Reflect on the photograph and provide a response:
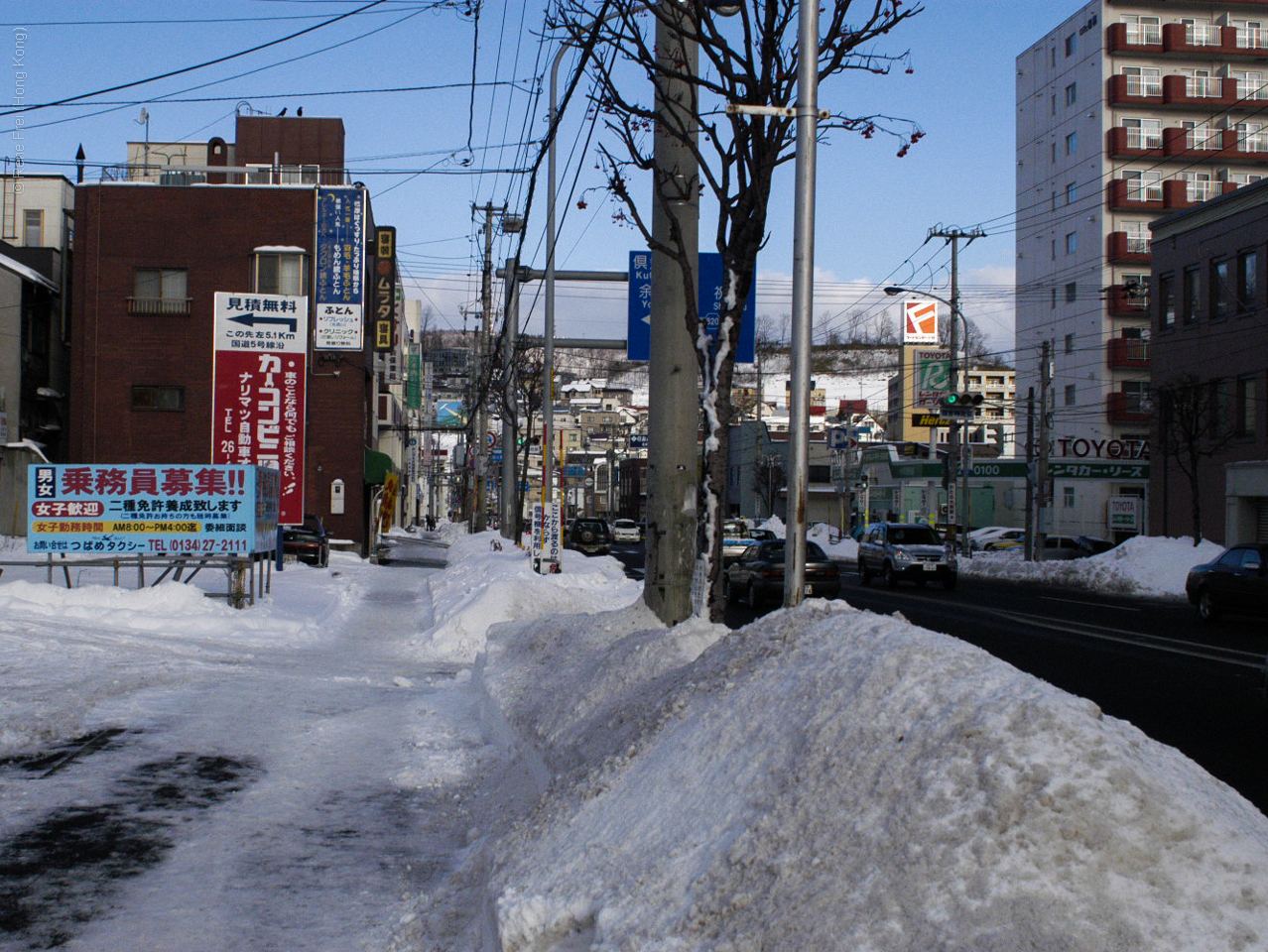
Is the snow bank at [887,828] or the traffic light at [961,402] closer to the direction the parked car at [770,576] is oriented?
the traffic light

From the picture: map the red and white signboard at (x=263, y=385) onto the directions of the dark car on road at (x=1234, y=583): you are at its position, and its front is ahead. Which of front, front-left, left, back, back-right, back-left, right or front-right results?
back-right

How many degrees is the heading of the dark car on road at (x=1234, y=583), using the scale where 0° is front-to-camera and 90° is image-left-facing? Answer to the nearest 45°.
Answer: approximately 315°

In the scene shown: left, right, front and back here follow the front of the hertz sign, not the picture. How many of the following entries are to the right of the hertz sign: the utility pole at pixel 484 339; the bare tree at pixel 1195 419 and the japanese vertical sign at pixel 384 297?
2

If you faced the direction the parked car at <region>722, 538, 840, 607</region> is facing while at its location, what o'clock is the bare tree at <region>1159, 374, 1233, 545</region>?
The bare tree is roughly at 3 o'clock from the parked car.

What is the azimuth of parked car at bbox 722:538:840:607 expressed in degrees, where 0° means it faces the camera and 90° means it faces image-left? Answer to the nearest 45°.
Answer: approximately 135°

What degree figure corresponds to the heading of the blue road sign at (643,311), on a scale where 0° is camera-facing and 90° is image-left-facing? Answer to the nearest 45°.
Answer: approximately 0°

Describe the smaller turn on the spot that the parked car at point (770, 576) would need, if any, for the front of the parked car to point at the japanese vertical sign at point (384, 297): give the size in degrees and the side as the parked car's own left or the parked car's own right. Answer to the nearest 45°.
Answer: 0° — it already faces it
